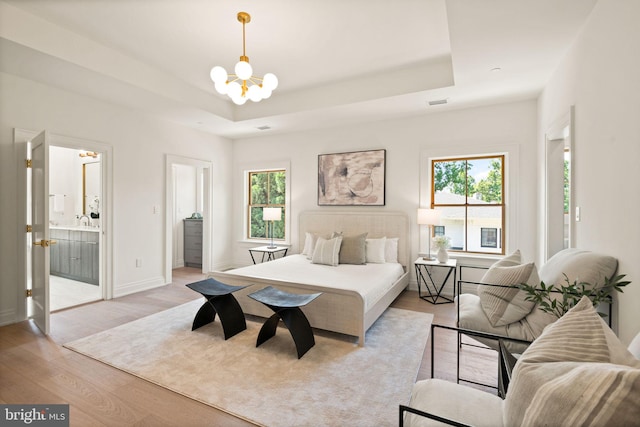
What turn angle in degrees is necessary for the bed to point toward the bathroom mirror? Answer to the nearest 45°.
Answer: approximately 90° to its right

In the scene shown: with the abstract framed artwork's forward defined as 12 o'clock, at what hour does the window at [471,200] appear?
The window is roughly at 8 o'clock from the abstract framed artwork.

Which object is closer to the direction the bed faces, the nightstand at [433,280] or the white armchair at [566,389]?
the white armchair

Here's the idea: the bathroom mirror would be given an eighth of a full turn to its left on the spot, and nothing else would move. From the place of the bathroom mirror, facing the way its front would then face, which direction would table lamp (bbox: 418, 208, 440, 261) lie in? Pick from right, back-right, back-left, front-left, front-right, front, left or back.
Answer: front-left

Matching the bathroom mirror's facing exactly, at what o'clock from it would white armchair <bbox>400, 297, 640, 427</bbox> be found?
The white armchair is roughly at 10 o'clock from the bathroom mirror.

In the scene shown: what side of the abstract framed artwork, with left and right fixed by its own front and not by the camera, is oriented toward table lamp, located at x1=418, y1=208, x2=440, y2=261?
left

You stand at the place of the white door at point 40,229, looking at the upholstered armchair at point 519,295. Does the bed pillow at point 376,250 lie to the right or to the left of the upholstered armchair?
left

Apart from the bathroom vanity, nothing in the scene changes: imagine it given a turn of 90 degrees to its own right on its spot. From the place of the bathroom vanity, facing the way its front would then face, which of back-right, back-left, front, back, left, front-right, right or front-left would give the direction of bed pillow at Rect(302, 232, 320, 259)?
back

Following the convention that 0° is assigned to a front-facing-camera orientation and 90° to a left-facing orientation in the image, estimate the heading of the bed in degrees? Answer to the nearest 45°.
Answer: approximately 45°

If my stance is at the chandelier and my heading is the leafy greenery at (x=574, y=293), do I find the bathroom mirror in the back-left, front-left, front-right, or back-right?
back-left
